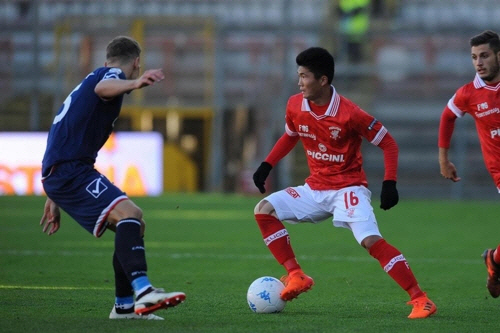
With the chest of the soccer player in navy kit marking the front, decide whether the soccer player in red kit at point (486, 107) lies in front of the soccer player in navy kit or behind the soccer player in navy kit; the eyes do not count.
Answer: in front

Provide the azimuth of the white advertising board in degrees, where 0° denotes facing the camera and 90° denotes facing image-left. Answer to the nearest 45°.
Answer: approximately 0°

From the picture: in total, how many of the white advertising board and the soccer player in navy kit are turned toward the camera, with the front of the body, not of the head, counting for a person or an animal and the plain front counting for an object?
1

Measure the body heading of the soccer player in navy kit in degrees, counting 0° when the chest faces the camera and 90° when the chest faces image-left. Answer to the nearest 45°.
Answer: approximately 225°

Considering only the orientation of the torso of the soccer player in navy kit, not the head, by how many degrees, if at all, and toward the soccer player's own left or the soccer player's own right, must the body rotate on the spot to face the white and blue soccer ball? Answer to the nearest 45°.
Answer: approximately 45° to the soccer player's own right

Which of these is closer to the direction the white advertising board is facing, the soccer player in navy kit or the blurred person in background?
the soccer player in navy kit

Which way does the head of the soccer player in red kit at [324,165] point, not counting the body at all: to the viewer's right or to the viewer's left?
to the viewer's left

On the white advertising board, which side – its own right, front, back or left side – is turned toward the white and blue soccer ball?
front

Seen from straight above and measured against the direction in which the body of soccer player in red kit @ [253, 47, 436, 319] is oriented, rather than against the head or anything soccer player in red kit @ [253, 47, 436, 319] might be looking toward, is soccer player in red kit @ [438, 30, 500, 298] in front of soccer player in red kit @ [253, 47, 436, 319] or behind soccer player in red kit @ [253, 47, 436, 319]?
behind
